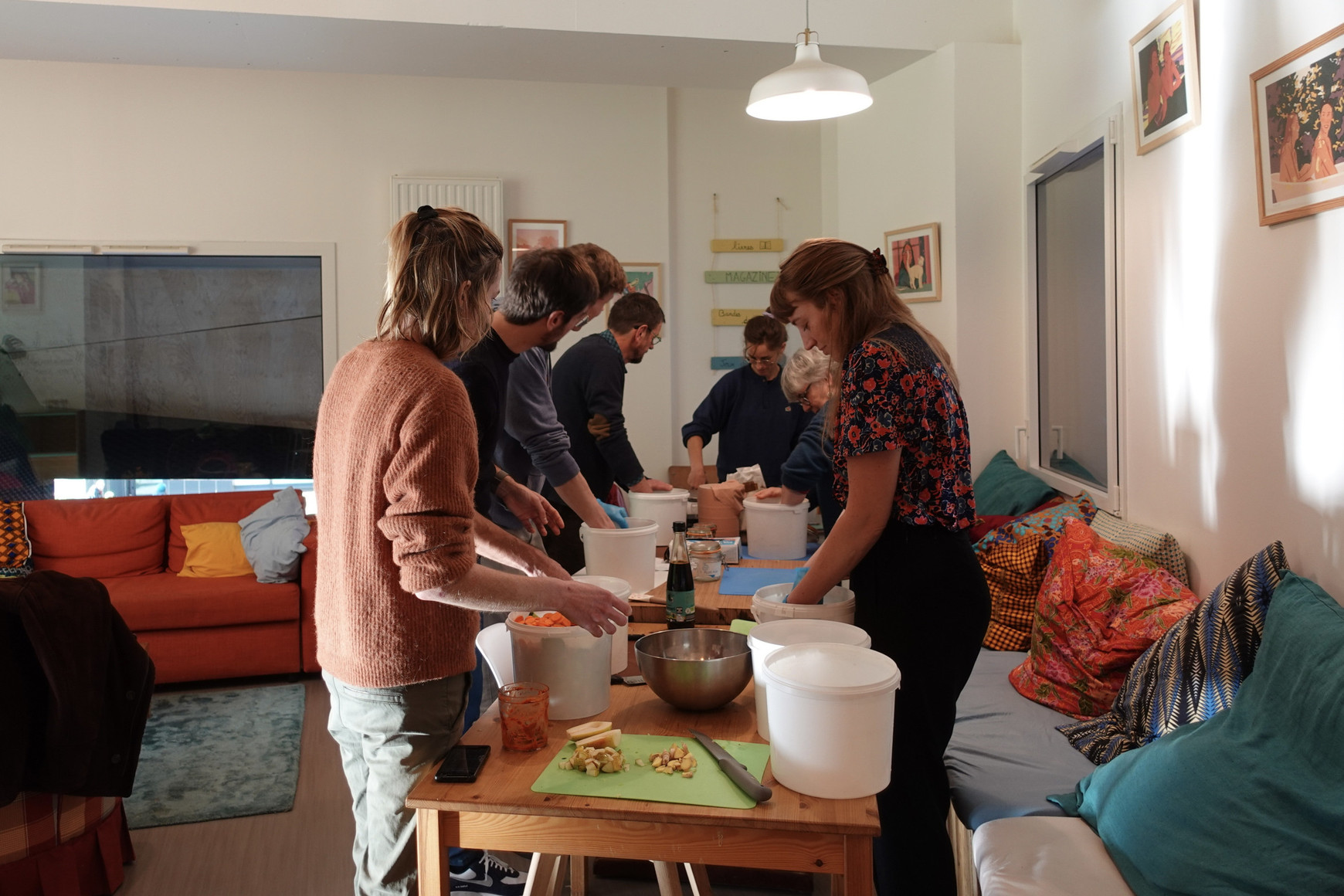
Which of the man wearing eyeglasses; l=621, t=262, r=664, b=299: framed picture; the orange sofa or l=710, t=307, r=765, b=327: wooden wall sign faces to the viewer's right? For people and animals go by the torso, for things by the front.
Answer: the man wearing eyeglasses

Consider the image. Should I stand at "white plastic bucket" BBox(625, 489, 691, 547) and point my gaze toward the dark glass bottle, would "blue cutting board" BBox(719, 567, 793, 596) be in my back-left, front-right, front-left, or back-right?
front-left

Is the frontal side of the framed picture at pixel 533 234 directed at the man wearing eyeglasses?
yes

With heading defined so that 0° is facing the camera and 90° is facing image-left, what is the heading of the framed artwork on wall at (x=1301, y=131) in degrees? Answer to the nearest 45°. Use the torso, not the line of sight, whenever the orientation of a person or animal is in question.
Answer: approximately 45°

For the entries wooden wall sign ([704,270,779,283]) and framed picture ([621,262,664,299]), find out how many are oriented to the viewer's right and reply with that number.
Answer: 0

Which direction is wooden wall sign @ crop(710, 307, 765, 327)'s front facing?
toward the camera

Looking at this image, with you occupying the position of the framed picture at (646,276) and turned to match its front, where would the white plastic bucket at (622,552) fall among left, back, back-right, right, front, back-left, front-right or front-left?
front

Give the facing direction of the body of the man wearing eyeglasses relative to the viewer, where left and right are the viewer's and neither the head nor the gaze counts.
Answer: facing to the right of the viewer

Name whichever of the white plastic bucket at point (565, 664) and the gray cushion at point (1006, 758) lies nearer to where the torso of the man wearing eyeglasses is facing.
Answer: the gray cushion

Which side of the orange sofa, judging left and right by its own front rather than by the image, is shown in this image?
front

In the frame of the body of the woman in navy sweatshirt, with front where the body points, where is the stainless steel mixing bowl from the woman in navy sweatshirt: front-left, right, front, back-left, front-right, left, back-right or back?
front

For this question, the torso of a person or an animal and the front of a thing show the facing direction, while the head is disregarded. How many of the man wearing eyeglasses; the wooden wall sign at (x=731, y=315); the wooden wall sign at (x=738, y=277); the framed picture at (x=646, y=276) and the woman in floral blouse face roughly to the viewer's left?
1

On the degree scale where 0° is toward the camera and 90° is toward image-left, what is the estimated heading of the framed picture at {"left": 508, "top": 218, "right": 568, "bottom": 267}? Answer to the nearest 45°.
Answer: approximately 0°

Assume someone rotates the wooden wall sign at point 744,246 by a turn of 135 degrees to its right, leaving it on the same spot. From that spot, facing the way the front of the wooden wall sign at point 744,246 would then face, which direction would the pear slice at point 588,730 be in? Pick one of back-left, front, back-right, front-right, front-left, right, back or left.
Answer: back-left

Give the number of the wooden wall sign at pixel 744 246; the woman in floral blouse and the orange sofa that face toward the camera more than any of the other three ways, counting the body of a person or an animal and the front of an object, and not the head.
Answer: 2

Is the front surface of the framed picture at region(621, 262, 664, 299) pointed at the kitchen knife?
yes

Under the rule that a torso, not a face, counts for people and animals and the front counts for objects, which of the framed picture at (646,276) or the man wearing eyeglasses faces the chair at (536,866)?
the framed picture
